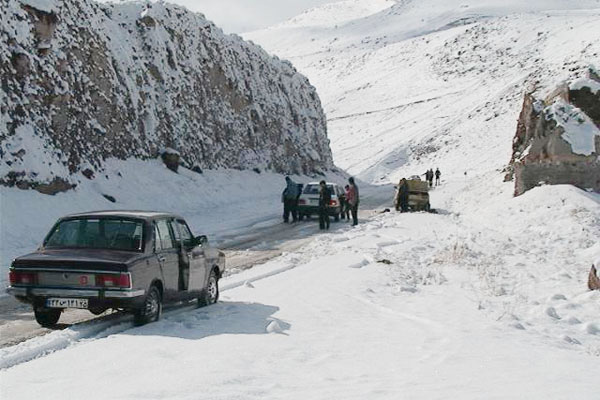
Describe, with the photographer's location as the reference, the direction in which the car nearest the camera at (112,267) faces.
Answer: facing away from the viewer and to the right of the viewer

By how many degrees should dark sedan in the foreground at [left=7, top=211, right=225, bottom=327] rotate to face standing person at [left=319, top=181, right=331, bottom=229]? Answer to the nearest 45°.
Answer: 0° — it already faces them

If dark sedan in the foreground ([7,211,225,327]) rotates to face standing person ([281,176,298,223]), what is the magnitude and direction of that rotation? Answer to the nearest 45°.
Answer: approximately 45° to its left

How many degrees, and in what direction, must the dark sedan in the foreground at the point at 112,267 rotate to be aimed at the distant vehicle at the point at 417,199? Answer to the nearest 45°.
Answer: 0° — it already faces it
